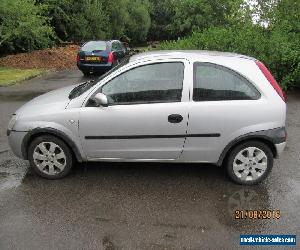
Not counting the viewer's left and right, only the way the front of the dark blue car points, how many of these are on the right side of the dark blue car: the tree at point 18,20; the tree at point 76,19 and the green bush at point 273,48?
1

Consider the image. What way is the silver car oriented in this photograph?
to the viewer's left

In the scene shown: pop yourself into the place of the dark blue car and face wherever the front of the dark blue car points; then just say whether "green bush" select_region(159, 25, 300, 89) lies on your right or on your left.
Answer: on your right

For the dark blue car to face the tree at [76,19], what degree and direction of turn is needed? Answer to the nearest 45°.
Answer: approximately 45° to its left

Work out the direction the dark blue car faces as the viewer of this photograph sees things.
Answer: facing away from the viewer and to the right of the viewer

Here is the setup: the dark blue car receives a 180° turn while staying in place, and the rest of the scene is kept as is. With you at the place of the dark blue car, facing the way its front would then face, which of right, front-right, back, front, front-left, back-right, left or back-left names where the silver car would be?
front-left

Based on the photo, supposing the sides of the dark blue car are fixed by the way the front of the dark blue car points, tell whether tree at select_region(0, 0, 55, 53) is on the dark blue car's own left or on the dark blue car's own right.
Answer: on the dark blue car's own left

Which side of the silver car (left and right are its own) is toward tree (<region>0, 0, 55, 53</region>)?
right
